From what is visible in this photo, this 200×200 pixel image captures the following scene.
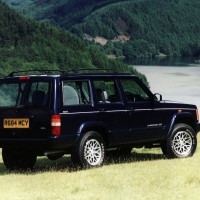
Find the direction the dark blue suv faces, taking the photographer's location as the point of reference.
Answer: facing away from the viewer and to the right of the viewer
